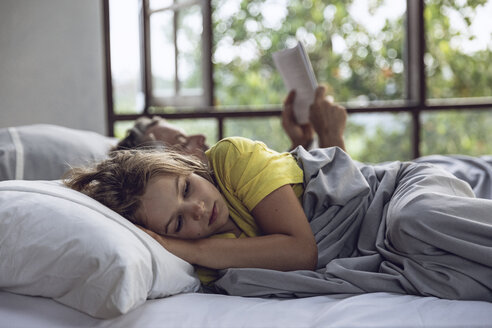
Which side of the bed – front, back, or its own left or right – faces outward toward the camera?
right
